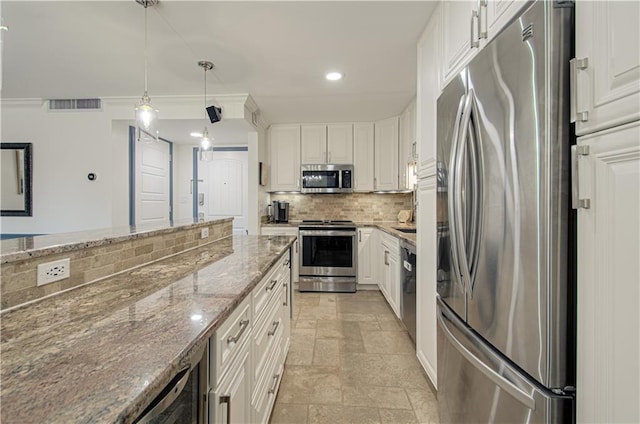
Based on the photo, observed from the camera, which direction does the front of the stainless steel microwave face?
facing the viewer

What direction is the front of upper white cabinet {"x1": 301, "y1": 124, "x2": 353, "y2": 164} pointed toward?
toward the camera

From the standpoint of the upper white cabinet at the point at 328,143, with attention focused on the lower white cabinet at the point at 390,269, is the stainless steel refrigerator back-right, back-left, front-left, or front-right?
front-right

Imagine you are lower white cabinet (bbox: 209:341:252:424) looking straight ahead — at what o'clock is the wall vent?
The wall vent is roughly at 8 o'clock from the lower white cabinet.

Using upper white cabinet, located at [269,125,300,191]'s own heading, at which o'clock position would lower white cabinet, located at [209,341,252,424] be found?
The lower white cabinet is roughly at 12 o'clock from the upper white cabinet.

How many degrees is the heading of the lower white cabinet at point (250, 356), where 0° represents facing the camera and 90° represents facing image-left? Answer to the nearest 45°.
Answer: approximately 270°

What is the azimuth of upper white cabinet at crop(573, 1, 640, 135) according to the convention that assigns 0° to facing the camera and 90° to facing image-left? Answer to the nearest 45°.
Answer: approximately 45°

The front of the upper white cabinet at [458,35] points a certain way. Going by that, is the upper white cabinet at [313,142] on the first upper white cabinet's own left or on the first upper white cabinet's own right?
on the first upper white cabinet's own right

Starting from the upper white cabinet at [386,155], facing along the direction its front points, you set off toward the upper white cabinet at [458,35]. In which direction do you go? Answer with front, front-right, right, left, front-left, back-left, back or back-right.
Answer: front-left

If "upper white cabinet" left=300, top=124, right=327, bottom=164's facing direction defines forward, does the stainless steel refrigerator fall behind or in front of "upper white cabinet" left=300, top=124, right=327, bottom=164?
in front

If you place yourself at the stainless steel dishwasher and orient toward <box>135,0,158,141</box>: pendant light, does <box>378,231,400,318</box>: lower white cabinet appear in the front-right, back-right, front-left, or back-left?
back-right

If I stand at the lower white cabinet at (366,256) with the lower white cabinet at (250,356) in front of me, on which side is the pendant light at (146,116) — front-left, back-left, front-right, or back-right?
front-right

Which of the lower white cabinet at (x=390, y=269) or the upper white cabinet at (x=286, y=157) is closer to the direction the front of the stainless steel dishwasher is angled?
the upper white cabinet

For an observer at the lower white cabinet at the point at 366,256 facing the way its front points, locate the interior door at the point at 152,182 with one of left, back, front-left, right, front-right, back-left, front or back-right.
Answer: right

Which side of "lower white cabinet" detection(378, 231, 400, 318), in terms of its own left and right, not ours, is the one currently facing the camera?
left

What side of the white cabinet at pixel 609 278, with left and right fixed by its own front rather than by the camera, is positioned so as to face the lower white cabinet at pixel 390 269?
right

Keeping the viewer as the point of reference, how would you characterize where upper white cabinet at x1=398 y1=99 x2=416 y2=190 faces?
facing to the left of the viewer
